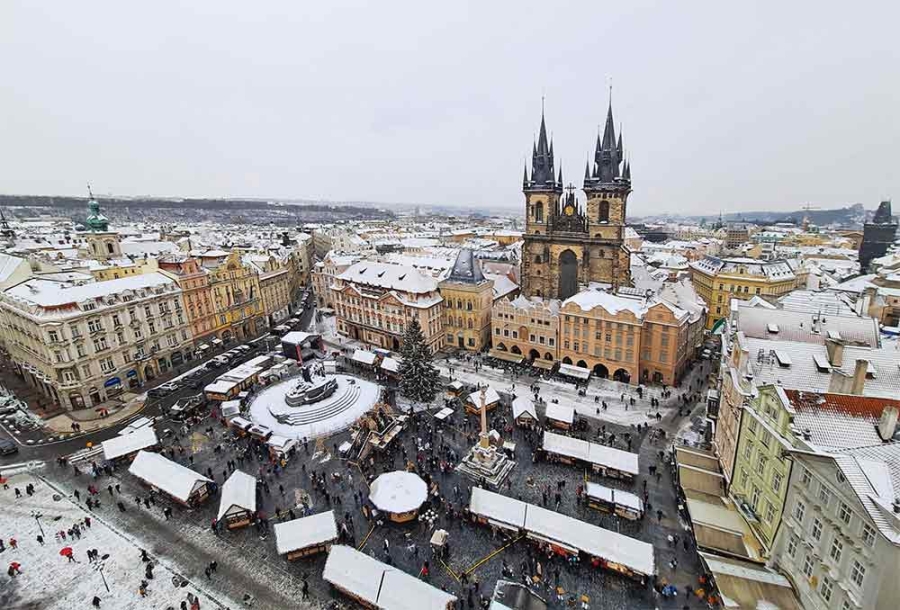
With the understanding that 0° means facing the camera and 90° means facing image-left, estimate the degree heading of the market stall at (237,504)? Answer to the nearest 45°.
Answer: approximately 0°

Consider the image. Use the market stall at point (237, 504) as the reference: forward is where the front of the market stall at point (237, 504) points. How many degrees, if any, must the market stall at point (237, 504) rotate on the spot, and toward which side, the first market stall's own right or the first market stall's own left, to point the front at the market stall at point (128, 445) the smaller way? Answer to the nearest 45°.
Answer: approximately 135° to the first market stall's own right

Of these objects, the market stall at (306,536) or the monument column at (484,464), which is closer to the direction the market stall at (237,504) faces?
the market stall

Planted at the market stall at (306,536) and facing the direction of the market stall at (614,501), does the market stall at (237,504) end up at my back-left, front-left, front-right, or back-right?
back-left

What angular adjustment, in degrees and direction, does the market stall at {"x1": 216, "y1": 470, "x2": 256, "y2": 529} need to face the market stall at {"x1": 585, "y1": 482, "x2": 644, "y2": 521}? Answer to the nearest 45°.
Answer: approximately 45° to its left

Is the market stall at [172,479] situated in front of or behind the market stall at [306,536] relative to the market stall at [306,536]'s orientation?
behind

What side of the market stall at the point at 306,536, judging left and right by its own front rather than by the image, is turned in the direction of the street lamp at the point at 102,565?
right

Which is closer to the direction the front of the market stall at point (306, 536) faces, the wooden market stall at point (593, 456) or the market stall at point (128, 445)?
the wooden market stall

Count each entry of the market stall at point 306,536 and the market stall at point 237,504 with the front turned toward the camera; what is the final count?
2

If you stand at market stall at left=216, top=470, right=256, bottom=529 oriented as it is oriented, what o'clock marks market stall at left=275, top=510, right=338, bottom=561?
market stall at left=275, top=510, right=338, bottom=561 is roughly at 11 o'clock from market stall at left=216, top=470, right=256, bottom=529.
